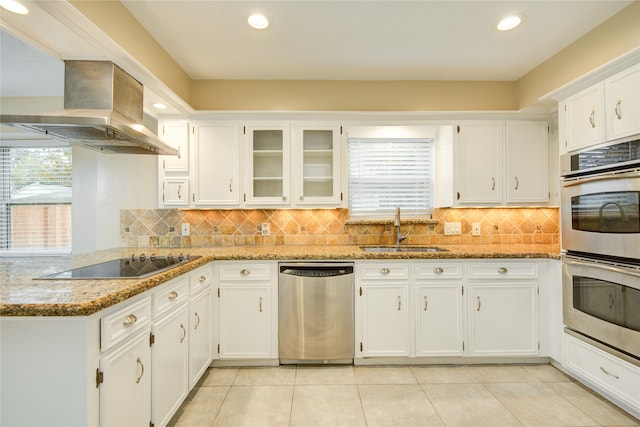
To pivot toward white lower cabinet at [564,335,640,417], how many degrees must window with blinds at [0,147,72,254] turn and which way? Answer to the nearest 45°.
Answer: approximately 45° to its left

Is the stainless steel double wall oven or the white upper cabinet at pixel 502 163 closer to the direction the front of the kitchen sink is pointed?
the stainless steel double wall oven

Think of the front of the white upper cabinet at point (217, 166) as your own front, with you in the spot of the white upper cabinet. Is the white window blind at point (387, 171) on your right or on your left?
on your left

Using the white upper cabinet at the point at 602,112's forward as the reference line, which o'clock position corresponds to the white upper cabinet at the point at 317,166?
the white upper cabinet at the point at 317,166 is roughly at 1 o'clock from the white upper cabinet at the point at 602,112.

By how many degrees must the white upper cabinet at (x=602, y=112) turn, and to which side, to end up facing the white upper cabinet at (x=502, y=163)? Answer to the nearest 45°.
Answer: approximately 90° to its right

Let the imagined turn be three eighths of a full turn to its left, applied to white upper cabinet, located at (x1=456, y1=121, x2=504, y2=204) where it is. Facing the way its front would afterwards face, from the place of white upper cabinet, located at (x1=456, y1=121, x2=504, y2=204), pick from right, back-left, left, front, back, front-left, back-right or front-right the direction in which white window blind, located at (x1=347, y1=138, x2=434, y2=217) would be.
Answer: back-left

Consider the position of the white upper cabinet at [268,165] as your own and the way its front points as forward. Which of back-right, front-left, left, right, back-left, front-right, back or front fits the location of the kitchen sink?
left

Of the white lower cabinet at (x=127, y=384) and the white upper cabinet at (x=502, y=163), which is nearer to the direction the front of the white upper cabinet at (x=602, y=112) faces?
the white lower cabinet

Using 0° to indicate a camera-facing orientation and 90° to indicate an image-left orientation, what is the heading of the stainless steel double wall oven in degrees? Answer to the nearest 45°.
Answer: approximately 45°

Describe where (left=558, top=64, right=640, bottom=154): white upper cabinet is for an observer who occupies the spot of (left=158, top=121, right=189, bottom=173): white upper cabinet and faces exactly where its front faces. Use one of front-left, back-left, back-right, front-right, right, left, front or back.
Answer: front-left
